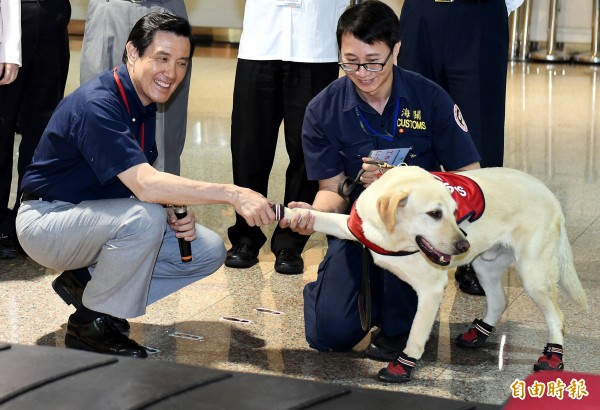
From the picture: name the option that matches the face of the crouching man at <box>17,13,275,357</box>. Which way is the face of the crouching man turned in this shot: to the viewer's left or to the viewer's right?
to the viewer's right

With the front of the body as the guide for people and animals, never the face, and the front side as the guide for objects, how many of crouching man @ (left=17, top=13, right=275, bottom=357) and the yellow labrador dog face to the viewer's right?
1

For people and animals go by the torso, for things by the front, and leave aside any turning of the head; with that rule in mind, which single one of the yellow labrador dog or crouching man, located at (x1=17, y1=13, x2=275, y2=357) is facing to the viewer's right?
the crouching man

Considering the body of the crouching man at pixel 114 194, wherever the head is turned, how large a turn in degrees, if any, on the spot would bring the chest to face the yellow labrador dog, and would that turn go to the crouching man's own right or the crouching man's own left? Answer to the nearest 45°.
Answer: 0° — they already face it

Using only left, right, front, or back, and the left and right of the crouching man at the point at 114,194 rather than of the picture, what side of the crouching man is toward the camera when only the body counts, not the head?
right

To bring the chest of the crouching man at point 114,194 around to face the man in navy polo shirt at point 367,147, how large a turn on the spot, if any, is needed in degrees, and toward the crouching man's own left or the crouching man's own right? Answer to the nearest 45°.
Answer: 0° — they already face them

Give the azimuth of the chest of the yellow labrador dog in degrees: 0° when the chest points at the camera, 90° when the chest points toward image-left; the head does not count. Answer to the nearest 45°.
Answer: approximately 45°
